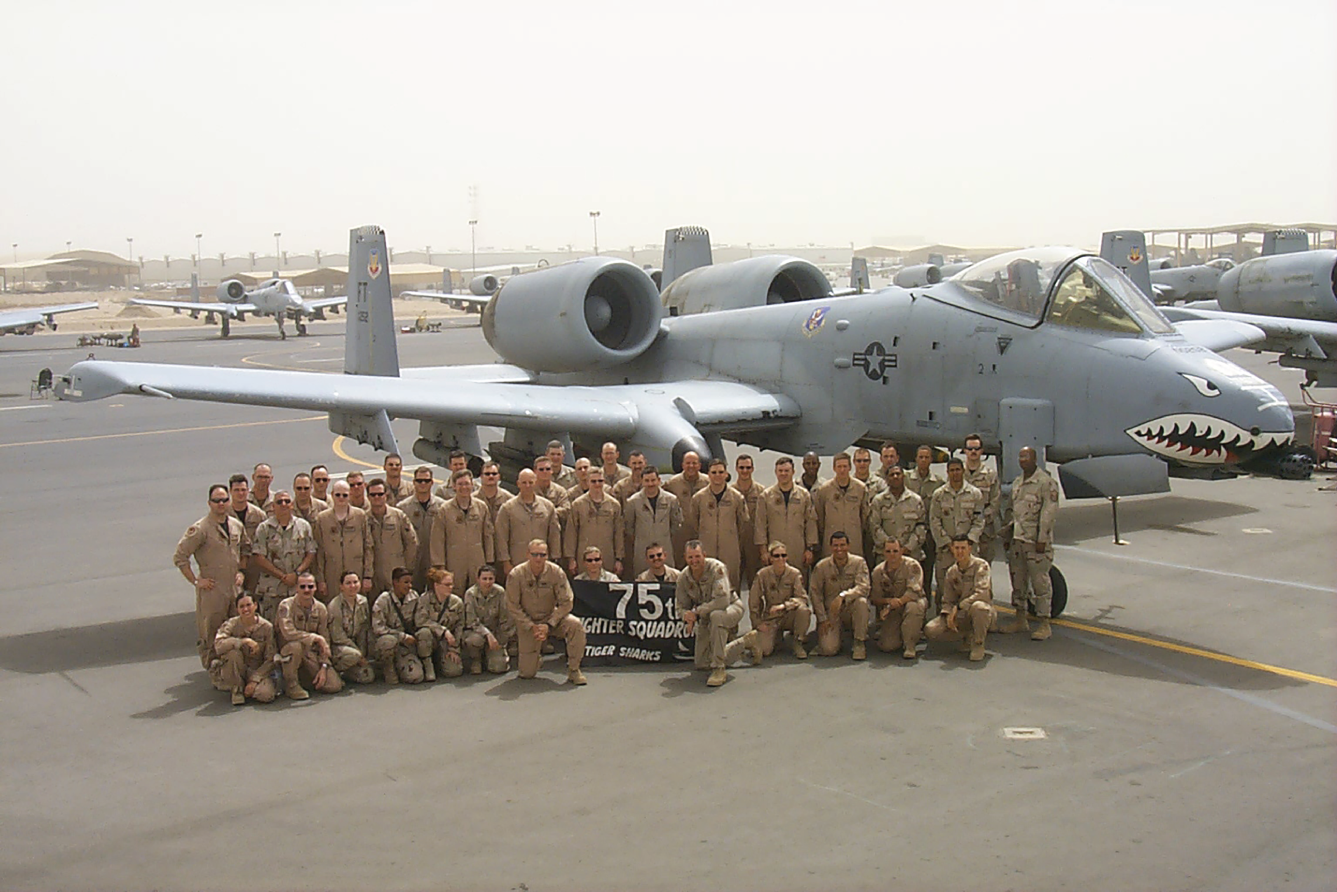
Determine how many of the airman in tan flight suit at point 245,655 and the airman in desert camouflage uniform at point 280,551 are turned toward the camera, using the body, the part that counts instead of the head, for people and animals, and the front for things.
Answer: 2

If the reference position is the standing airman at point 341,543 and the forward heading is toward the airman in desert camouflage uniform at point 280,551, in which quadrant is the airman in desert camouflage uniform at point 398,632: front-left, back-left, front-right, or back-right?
back-left

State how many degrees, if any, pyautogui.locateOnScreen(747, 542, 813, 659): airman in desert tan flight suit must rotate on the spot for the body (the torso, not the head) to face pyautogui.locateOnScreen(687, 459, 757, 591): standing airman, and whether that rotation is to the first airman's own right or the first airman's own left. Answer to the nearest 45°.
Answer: approximately 135° to the first airman's own right

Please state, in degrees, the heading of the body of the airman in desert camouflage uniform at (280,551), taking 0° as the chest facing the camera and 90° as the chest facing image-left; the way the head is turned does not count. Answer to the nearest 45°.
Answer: approximately 0°

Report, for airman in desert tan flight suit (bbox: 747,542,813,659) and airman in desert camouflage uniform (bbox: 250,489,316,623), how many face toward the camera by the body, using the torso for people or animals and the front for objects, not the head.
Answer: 2

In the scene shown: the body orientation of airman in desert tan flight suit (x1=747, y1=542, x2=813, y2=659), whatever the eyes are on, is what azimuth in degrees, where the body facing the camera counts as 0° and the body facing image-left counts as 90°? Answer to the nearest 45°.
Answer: approximately 0°

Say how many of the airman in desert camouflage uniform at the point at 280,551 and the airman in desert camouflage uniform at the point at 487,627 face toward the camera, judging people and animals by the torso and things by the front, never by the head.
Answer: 2
